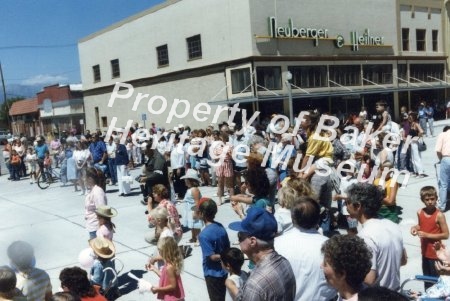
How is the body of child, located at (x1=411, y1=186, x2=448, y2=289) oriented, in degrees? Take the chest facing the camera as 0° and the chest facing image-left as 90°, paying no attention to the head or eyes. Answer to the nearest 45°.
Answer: approximately 45°

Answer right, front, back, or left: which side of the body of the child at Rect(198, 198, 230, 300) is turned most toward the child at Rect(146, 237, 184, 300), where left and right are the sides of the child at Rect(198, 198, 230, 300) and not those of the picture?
left

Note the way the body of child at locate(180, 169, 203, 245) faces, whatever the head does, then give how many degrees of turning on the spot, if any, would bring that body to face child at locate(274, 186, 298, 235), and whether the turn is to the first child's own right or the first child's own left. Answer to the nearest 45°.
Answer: approximately 90° to the first child's own left

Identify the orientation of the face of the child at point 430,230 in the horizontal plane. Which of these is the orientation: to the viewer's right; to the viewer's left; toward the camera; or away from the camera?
toward the camera

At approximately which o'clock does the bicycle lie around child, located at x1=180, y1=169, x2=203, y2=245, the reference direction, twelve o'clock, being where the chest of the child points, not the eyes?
The bicycle is roughly at 2 o'clock from the child.

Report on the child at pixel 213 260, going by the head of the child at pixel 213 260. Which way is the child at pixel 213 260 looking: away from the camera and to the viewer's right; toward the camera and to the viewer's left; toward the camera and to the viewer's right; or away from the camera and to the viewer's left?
away from the camera and to the viewer's left

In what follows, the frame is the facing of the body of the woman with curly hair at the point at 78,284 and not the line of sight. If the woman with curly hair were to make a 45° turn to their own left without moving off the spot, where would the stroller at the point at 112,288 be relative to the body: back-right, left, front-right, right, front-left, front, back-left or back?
right

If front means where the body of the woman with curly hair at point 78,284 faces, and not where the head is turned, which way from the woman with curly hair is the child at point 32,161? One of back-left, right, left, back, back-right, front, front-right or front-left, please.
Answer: front-right
